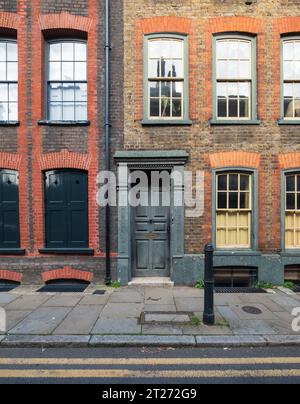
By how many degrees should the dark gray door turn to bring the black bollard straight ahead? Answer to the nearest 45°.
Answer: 0° — it already faces it

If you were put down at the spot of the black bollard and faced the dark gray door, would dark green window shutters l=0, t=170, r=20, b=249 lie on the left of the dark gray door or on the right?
left

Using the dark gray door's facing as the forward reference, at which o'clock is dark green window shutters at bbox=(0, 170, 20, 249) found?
The dark green window shutters is roughly at 3 o'clock from the dark gray door.

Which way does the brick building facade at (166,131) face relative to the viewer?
toward the camera

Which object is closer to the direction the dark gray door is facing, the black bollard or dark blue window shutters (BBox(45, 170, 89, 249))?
the black bollard

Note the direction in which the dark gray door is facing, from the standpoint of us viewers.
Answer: facing the viewer
